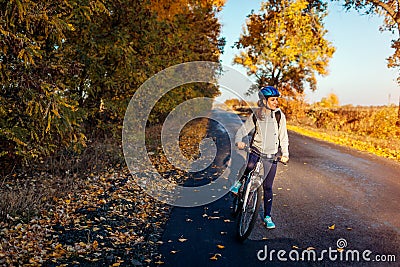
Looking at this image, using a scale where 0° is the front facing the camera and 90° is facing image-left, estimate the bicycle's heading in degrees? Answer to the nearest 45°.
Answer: approximately 0°

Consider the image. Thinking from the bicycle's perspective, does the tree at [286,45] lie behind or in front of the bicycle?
behind
